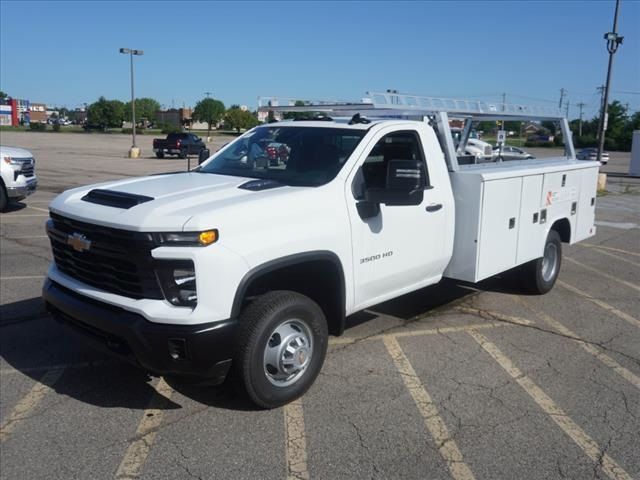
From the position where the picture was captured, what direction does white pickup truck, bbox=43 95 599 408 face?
facing the viewer and to the left of the viewer

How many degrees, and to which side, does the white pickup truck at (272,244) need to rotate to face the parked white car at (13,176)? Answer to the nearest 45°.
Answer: approximately 90° to its right

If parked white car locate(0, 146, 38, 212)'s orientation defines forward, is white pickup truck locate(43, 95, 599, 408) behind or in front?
in front

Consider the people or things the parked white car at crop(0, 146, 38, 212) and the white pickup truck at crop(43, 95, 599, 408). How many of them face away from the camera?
0
